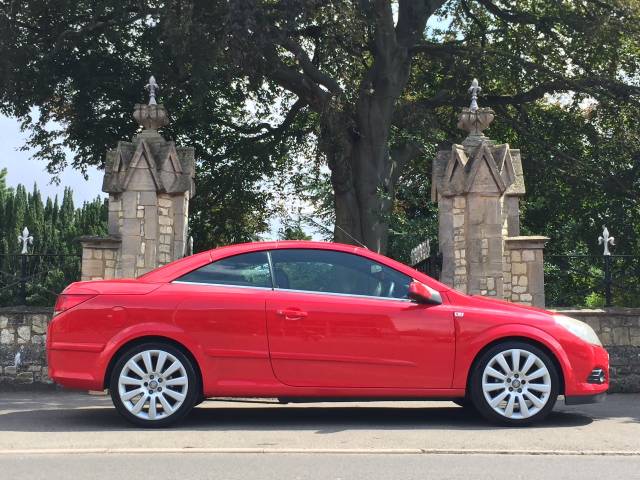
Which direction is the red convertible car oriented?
to the viewer's right

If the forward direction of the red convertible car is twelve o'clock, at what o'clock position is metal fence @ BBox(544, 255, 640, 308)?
The metal fence is roughly at 10 o'clock from the red convertible car.

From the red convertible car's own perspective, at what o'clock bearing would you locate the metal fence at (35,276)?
The metal fence is roughly at 8 o'clock from the red convertible car.

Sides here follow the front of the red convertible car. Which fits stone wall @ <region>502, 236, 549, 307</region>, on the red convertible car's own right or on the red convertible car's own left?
on the red convertible car's own left

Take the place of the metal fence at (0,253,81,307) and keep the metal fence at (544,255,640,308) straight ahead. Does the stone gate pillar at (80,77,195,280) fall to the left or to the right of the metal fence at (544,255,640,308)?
right
